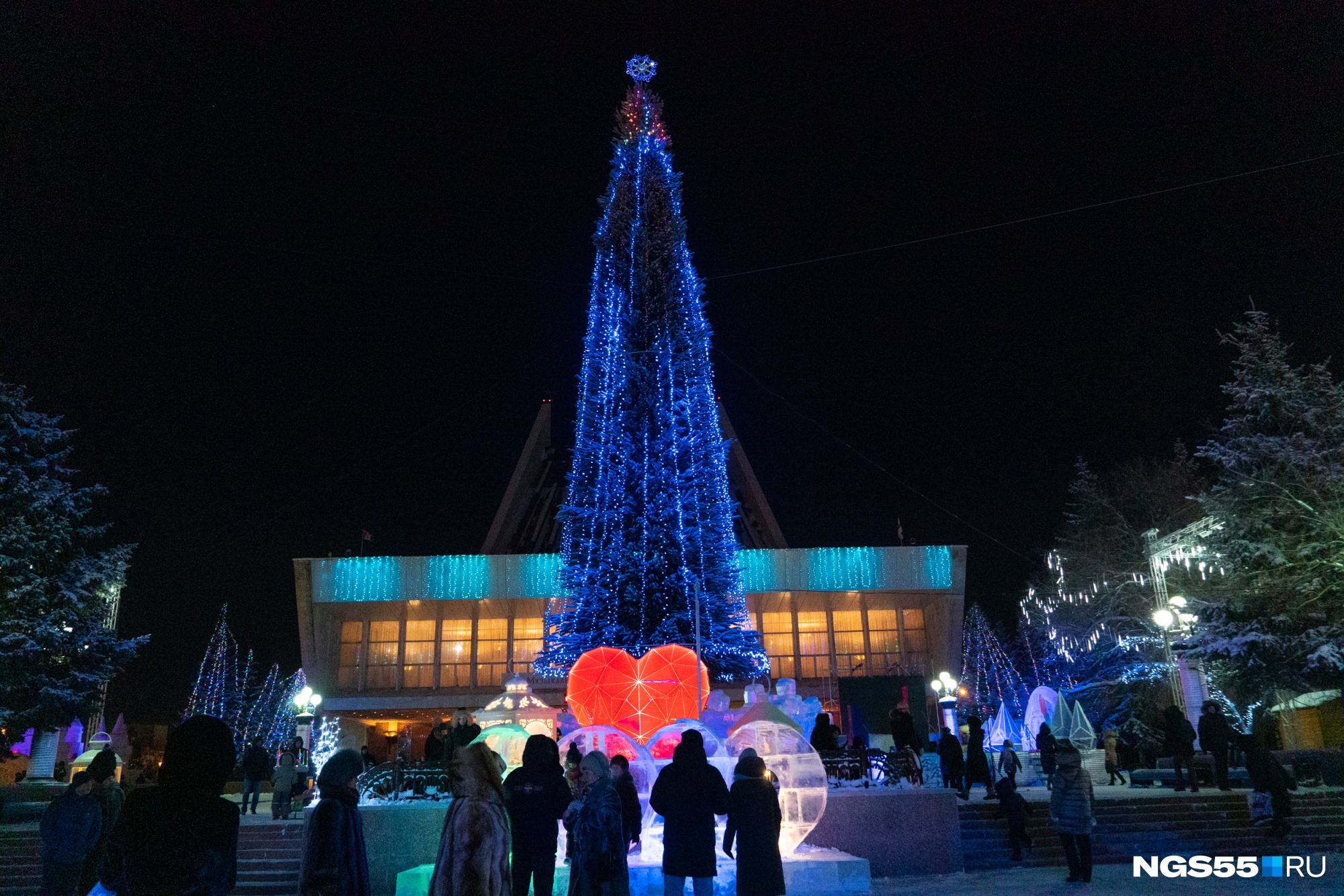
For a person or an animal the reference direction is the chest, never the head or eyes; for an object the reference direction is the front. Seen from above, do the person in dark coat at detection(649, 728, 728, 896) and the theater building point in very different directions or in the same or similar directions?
very different directions

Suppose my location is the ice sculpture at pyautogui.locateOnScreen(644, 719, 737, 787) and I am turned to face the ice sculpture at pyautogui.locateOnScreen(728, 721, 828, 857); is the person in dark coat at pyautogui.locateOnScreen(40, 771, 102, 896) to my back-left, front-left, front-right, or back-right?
back-right

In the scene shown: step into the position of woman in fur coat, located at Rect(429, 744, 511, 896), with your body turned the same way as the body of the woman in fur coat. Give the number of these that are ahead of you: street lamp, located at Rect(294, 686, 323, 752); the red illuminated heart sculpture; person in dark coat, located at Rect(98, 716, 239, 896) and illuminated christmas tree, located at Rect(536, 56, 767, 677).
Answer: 3

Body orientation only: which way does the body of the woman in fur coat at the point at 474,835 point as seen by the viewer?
away from the camera

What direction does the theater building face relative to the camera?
toward the camera

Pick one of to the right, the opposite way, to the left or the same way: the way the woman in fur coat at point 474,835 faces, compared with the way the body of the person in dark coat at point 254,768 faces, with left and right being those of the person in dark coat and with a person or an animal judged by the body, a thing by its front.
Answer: the opposite way

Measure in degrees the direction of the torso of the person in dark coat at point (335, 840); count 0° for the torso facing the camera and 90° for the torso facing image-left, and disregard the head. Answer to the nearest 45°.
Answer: approximately 270°

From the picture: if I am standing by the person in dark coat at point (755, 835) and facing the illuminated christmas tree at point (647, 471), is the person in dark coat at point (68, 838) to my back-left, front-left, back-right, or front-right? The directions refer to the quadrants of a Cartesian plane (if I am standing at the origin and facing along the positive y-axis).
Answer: front-left

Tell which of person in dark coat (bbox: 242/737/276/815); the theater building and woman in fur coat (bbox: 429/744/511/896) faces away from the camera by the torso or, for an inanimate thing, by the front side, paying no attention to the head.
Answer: the woman in fur coat

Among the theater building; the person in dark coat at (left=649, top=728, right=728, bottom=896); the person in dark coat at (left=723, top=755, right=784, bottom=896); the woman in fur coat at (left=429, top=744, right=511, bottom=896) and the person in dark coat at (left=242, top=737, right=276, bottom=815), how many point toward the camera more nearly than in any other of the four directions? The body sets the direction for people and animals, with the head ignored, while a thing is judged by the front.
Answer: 2

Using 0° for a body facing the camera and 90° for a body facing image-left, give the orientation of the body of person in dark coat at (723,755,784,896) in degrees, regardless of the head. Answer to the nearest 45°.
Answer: approximately 180°

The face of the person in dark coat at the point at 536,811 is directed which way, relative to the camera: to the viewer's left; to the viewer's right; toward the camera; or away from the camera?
away from the camera
